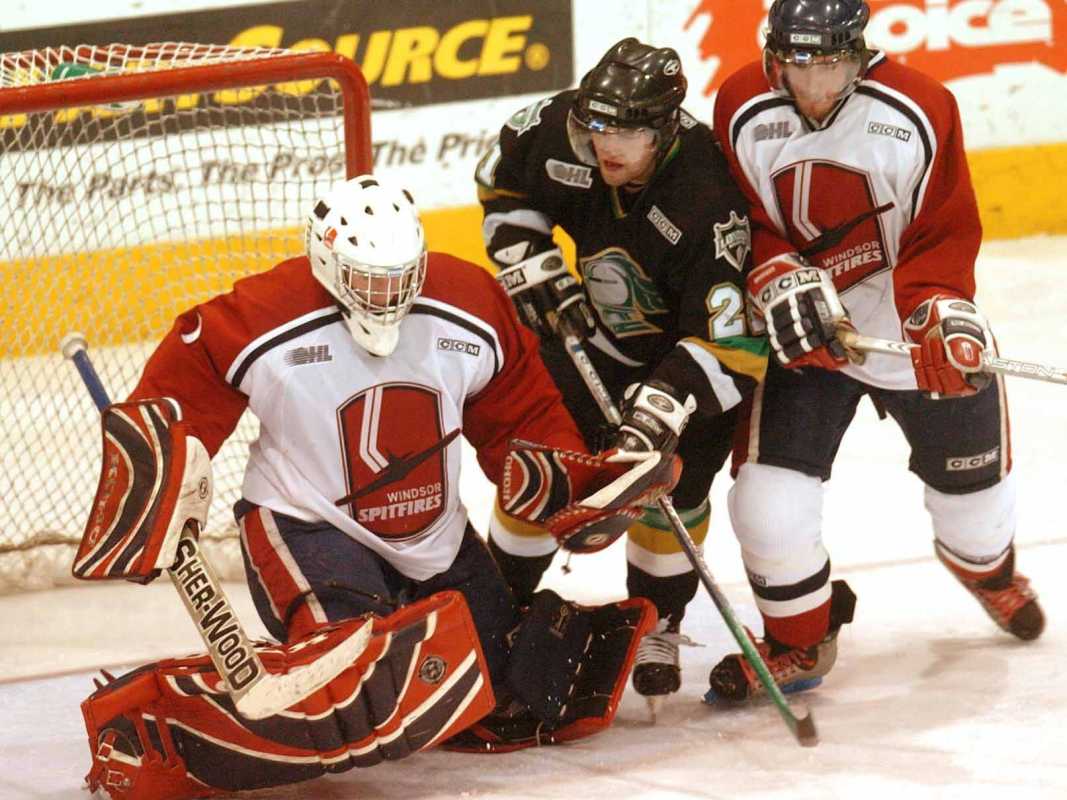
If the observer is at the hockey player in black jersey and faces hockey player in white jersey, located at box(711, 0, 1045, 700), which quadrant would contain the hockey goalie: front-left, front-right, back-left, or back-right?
back-right

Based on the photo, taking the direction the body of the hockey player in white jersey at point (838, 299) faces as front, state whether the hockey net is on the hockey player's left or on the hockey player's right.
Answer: on the hockey player's right

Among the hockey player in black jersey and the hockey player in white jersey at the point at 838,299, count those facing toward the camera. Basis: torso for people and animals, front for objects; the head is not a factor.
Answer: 2

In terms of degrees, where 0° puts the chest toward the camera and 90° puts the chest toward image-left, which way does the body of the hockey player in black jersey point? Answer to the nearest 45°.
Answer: approximately 0°

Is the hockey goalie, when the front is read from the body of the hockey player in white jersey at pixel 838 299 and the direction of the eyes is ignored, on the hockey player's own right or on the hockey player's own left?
on the hockey player's own right
